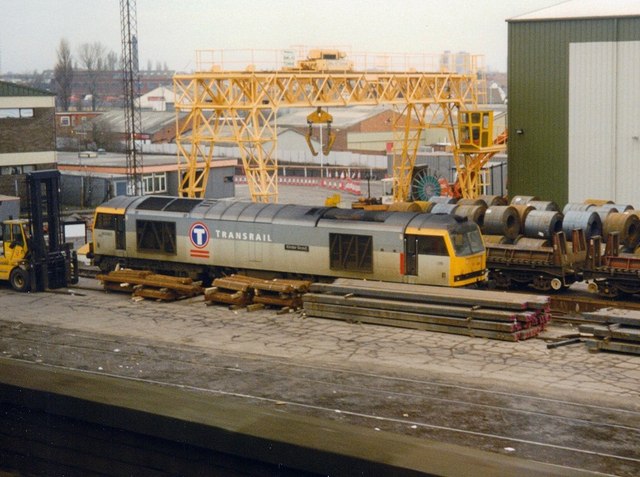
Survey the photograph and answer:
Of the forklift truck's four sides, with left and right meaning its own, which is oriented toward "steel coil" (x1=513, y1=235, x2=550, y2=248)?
front

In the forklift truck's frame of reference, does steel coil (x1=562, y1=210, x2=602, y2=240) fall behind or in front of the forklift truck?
in front

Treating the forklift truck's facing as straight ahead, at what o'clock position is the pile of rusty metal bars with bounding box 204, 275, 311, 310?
The pile of rusty metal bars is roughly at 12 o'clock from the forklift truck.

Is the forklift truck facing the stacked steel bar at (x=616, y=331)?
yes

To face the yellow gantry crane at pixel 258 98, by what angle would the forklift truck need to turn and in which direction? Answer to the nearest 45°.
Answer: approximately 90° to its left

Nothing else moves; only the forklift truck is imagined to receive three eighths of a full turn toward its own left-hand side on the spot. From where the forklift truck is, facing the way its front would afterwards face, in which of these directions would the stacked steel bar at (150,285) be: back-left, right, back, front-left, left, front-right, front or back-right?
back-right

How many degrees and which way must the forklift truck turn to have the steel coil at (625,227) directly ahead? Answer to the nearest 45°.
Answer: approximately 45° to its left

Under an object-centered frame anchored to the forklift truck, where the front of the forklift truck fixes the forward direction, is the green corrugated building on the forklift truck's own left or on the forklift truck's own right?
on the forklift truck's own left

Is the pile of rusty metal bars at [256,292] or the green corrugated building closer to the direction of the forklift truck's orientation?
the pile of rusty metal bars

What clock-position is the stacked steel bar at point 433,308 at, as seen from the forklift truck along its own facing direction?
The stacked steel bar is roughly at 12 o'clock from the forklift truck.

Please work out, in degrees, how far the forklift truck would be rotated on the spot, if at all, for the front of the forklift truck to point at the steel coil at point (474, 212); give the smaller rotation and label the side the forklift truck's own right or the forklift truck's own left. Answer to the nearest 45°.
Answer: approximately 45° to the forklift truck's own left

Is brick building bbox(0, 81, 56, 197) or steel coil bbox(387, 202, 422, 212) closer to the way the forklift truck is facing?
the steel coil

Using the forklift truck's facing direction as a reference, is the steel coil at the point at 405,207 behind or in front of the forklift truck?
in front

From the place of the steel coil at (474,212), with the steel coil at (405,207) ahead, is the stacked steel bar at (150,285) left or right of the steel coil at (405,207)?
left

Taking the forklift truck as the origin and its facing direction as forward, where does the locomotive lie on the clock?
The locomotive is roughly at 12 o'clock from the forklift truck.

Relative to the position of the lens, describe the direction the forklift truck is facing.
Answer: facing the viewer and to the right of the viewer

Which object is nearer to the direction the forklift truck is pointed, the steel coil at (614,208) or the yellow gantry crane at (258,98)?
the steel coil
